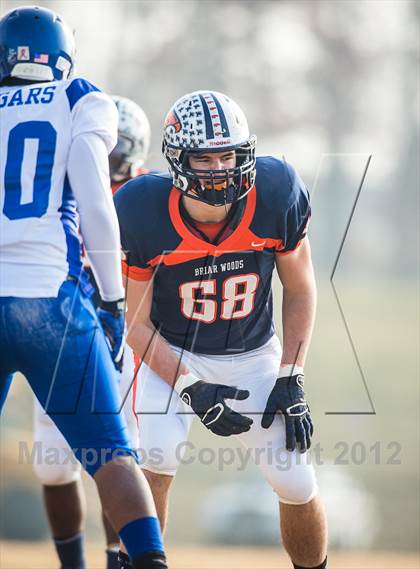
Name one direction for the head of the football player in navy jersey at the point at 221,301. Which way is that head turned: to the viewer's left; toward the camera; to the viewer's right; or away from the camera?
toward the camera

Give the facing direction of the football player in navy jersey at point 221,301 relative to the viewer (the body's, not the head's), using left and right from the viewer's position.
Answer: facing the viewer
